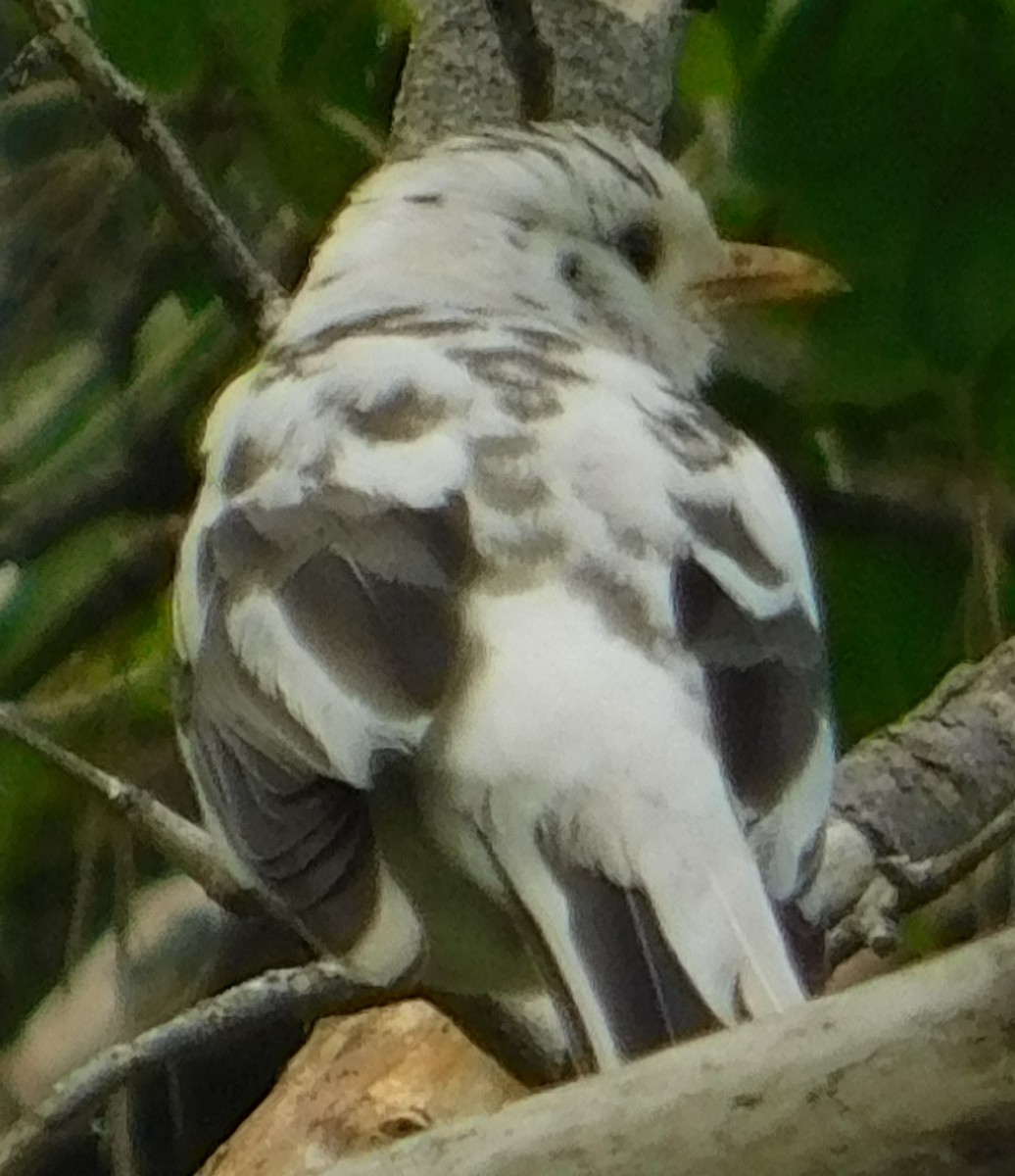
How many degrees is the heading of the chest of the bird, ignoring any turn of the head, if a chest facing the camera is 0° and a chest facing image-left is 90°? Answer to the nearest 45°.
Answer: approximately 180°

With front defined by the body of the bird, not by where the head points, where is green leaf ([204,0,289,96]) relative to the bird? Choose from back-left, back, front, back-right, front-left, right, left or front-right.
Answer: front

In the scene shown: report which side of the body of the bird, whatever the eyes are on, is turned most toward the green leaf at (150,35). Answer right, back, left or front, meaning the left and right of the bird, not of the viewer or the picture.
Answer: front
